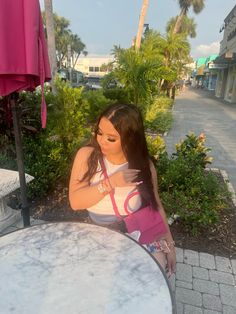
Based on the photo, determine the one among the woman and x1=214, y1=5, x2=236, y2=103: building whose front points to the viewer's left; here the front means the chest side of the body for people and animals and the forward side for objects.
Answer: the building

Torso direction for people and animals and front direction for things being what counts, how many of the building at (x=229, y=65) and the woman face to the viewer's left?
1

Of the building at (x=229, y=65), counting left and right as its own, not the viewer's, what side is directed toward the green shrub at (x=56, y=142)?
left

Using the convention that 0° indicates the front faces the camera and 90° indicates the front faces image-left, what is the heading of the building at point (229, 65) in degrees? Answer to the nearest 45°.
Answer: approximately 90°

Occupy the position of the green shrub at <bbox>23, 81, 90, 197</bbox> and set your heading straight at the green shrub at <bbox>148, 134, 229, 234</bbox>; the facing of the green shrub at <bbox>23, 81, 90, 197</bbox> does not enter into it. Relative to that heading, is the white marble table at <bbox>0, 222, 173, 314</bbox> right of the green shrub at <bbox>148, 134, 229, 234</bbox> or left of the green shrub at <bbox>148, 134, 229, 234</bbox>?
right

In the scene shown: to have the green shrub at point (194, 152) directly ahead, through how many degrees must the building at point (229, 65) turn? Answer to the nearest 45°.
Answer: approximately 90° to its left

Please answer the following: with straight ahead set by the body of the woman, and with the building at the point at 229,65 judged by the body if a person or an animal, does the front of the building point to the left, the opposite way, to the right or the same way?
to the right

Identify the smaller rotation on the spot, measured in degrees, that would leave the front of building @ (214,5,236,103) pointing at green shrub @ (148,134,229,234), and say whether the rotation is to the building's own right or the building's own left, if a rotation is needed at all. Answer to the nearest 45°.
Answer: approximately 90° to the building's own left

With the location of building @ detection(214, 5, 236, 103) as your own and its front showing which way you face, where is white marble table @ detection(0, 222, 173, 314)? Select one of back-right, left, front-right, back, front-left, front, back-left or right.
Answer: left

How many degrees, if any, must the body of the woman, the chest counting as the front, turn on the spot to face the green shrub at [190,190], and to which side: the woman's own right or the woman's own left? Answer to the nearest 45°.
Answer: approximately 135° to the woman's own left

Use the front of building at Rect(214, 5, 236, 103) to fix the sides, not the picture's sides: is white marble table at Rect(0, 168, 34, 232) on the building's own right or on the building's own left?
on the building's own left

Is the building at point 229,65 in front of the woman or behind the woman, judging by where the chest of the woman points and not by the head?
behind
